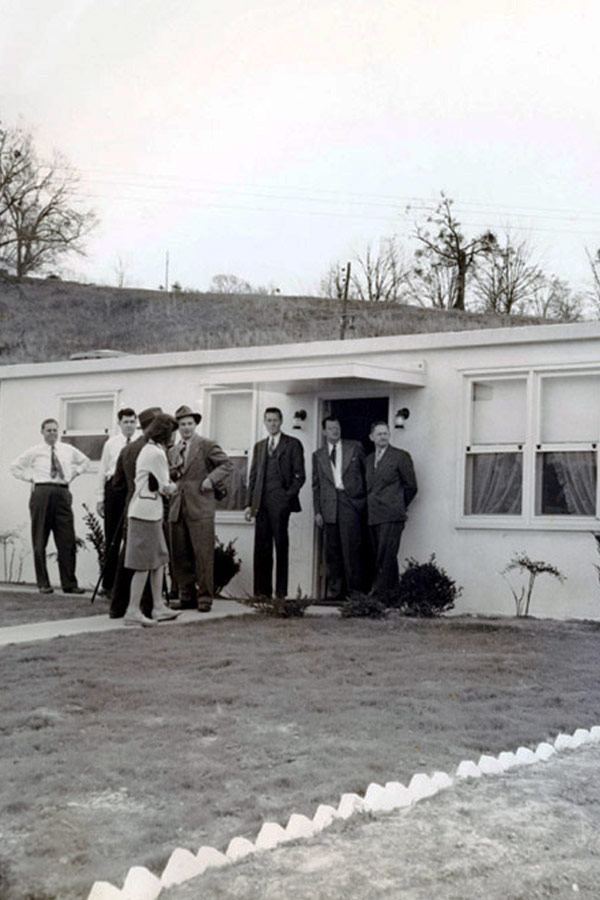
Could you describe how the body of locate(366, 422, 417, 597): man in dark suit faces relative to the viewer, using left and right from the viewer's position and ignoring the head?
facing the viewer and to the left of the viewer

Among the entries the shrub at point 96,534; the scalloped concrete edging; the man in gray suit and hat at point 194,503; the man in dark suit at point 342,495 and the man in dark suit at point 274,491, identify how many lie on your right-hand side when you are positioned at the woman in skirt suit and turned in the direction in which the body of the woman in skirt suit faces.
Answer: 1

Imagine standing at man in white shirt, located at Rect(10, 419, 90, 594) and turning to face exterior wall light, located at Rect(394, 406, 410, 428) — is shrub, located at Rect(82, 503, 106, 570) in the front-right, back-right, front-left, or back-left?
front-left

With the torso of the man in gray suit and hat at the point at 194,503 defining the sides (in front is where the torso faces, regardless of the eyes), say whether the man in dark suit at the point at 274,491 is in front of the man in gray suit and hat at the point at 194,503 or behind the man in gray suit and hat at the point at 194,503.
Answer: behind

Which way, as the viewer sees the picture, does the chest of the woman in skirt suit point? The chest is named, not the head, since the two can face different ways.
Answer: to the viewer's right

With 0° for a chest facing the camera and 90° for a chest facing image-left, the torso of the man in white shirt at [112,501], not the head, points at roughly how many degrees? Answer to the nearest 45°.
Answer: approximately 315°

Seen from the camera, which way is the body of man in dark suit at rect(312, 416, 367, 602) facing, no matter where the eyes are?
toward the camera

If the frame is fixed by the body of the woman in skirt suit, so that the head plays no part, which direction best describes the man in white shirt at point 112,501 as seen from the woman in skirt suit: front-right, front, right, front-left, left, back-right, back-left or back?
left

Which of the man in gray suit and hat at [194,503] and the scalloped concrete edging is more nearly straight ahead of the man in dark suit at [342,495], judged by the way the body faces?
the scalloped concrete edging

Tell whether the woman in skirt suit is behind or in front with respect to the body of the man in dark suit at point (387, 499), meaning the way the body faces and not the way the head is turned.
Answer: in front

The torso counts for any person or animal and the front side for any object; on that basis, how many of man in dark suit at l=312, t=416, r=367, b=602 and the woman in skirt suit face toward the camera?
1

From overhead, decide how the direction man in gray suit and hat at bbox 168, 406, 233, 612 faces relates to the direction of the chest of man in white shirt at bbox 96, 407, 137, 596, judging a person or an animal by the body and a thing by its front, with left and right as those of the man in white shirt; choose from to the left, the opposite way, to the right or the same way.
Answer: to the right
